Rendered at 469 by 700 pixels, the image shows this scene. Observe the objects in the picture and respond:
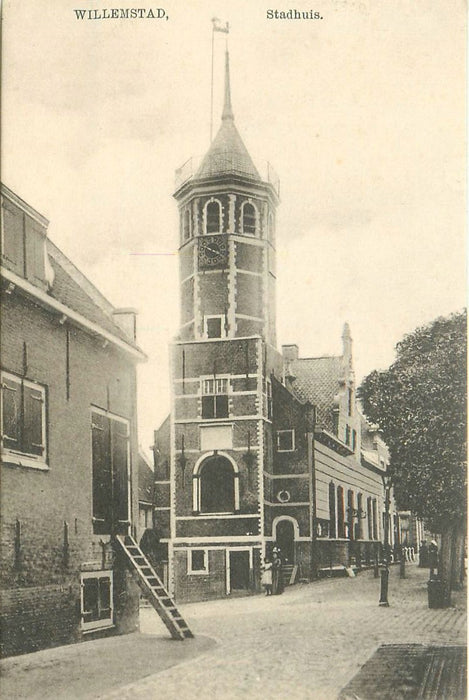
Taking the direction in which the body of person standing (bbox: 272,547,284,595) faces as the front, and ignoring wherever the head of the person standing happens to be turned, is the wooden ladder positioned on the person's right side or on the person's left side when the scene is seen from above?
on the person's right side

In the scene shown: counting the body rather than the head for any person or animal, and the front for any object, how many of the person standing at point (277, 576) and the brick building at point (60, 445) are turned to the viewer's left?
0

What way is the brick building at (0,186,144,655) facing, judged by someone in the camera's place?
facing the viewer and to the right of the viewer

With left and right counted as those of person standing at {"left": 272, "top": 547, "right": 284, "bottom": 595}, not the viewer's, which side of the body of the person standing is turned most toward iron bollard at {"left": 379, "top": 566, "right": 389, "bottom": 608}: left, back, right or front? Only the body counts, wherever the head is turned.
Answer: left

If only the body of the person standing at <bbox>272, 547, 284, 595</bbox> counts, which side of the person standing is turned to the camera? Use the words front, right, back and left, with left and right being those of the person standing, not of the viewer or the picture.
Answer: front

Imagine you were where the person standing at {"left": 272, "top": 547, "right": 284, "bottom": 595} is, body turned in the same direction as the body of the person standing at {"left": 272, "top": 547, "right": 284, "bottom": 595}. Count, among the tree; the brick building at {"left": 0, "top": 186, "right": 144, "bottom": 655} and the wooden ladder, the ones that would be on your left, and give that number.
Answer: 1
